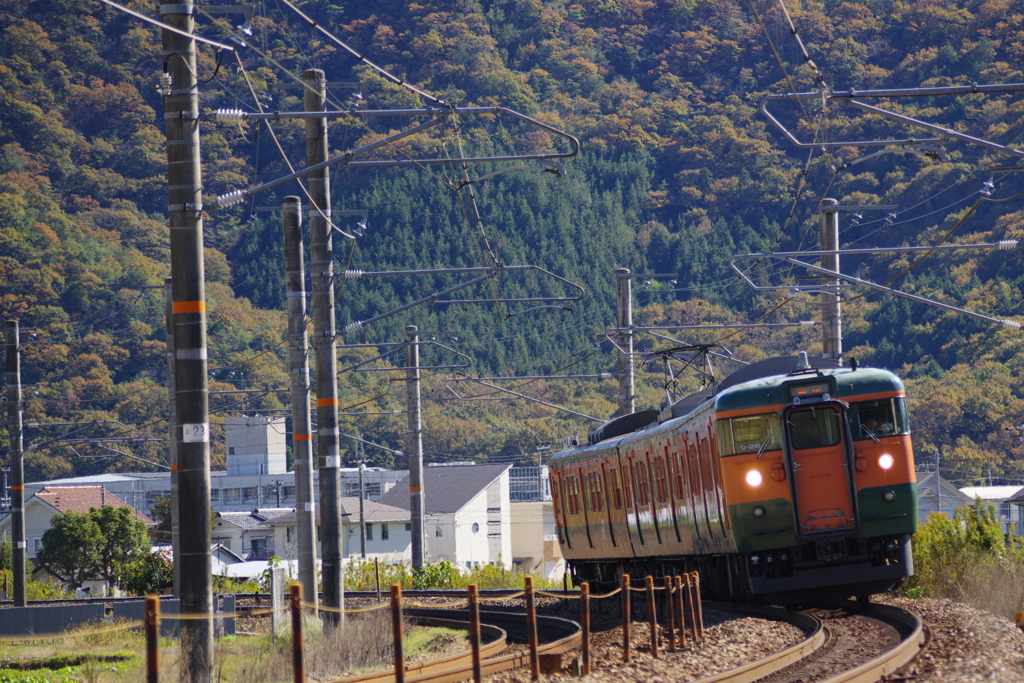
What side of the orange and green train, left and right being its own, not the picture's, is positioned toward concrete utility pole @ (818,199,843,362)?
back

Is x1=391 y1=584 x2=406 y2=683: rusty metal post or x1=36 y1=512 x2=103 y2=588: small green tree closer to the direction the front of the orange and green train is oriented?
the rusty metal post

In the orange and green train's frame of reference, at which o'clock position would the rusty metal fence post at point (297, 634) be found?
The rusty metal fence post is roughly at 1 o'clock from the orange and green train.

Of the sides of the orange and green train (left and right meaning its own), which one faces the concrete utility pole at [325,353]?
right

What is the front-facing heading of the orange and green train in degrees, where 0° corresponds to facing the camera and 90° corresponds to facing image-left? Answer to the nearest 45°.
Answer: approximately 0°

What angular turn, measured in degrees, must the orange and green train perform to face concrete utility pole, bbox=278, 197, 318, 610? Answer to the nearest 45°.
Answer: approximately 90° to its right

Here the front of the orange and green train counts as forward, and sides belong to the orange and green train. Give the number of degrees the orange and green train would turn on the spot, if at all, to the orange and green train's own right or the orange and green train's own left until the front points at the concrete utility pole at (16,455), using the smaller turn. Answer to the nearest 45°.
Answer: approximately 135° to the orange and green train's own right

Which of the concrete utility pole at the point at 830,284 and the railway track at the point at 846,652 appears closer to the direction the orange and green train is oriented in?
the railway track

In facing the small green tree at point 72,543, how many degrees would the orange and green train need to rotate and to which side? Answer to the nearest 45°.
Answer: approximately 135° to its right

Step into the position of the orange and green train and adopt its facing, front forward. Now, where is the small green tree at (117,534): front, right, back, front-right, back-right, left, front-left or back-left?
back-right

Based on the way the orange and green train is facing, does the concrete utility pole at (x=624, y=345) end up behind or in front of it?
behind

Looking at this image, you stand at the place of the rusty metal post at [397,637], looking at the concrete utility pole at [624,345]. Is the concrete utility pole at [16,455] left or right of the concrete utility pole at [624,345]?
left

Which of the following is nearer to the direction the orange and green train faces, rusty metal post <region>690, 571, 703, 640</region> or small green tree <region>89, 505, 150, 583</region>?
the rusty metal post

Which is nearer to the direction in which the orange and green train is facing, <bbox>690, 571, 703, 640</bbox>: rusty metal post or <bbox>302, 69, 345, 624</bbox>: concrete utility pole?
the rusty metal post
